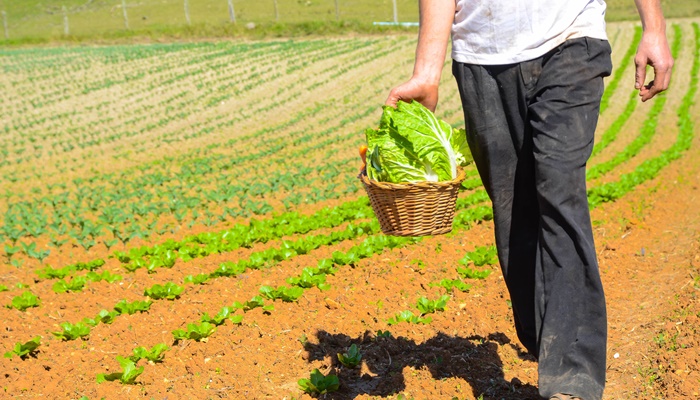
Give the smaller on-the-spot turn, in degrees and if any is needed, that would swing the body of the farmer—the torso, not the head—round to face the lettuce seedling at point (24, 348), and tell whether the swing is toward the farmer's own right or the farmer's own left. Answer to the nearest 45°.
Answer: approximately 90° to the farmer's own right

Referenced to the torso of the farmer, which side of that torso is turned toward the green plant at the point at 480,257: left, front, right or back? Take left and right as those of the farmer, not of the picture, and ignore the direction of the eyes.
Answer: back

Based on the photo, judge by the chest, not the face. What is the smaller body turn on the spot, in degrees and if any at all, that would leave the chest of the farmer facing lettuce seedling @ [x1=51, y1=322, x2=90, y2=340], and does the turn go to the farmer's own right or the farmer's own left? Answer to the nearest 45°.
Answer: approximately 90° to the farmer's own right

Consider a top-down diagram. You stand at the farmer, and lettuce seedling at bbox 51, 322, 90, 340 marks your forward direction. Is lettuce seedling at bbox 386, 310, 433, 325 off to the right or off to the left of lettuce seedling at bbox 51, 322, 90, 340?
right

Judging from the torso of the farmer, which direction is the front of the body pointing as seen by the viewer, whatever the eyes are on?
toward the camera

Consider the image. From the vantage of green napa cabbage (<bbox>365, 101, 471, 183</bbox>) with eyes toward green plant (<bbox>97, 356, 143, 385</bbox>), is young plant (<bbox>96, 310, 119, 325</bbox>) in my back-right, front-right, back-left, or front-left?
front-right

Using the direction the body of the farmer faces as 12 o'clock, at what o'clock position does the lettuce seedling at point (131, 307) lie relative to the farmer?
The lettuce seedling is roughly at 4 o'clock from the farmer.

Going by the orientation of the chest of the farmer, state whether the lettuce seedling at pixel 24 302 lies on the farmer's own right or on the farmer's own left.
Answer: on the farmer's own right
